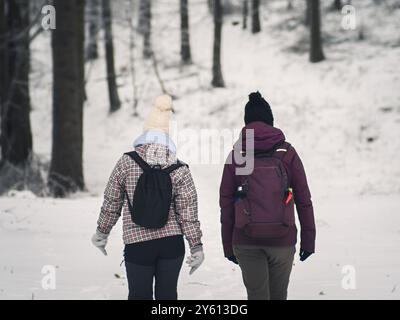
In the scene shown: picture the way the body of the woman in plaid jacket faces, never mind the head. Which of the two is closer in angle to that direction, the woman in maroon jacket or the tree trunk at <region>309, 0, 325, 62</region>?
the tree trunk

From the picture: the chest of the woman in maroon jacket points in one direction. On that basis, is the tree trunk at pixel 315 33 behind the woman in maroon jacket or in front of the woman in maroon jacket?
in front

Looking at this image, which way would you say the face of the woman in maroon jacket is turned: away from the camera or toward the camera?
away from the camera

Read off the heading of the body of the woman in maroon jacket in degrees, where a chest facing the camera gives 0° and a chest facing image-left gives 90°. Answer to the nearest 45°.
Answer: approximately 180°

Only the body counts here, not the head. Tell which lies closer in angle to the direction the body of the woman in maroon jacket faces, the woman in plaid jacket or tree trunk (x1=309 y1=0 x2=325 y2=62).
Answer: the tree trunk

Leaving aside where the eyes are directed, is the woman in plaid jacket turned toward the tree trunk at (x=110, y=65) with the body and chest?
yes

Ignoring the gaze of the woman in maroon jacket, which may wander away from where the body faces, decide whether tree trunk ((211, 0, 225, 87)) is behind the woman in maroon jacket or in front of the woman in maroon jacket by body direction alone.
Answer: in front

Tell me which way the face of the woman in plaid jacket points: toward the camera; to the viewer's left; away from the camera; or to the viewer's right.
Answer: away from the camera

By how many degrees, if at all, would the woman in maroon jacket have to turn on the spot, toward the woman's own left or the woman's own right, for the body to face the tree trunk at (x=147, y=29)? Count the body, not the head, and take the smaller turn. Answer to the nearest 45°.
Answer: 0° — they already face it

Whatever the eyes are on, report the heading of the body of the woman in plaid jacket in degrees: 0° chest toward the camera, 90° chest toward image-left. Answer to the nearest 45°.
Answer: approximately 180°

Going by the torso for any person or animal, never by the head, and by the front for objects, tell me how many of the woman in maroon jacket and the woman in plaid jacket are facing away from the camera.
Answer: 2

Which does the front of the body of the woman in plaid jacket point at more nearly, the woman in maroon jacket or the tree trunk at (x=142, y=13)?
the tree trunk

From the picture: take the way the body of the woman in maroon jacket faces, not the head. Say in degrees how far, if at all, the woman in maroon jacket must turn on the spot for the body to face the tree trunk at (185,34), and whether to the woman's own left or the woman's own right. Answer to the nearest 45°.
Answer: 0° — they already face it

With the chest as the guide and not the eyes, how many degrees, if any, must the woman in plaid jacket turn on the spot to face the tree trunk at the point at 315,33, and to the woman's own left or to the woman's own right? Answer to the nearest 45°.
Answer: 0° — they already face it
